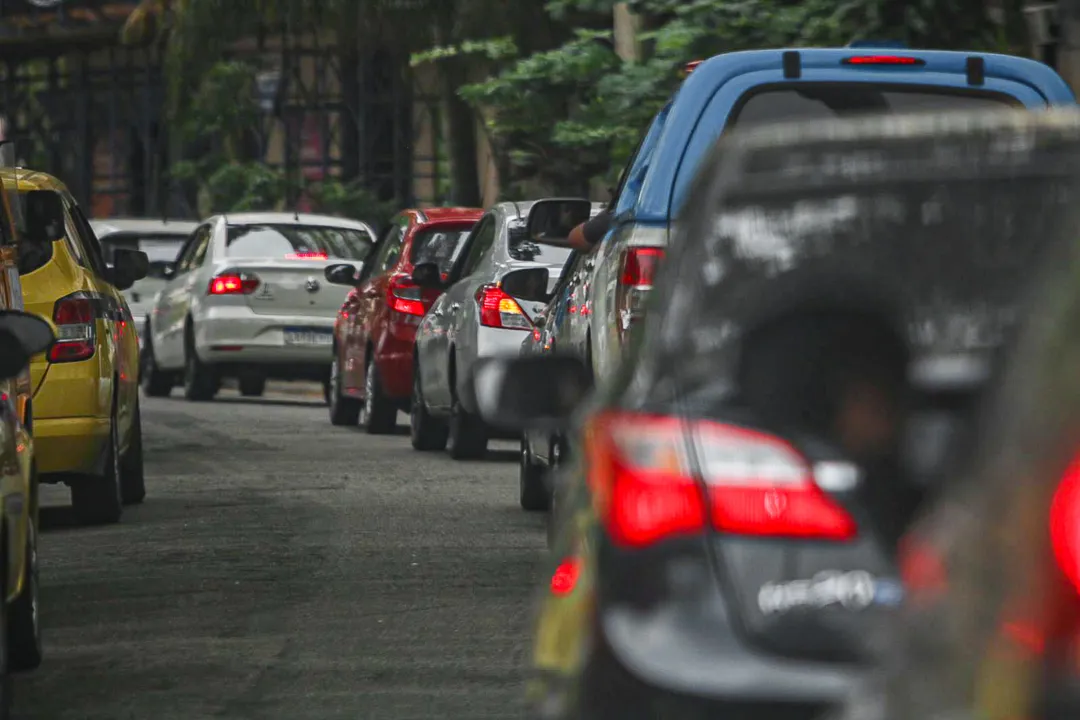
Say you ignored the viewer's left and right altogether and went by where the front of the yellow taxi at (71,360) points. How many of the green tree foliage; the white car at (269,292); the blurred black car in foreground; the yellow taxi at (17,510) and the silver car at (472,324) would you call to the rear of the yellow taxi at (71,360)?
2

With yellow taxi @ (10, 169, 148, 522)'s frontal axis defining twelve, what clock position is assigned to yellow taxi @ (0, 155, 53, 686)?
yellow taxi @ (0, 155, 53, 686) is roughly at 6 o'clock from yellow taxi @ (10, 169, 148, 522).

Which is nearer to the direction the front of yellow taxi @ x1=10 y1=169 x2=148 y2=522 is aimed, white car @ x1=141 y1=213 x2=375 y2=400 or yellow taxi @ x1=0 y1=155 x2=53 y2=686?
the white car

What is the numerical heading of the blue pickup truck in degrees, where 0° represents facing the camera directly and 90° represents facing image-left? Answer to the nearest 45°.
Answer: approximately 180°

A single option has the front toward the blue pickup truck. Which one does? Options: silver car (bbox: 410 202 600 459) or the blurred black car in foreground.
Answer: the blurred black car in foreground

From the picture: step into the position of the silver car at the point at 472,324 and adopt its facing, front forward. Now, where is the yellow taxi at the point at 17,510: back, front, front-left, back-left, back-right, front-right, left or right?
back-left

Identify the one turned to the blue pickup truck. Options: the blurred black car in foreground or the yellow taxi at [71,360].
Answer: the blurred black car in foreground

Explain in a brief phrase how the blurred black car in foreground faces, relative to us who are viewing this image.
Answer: facing away from the viewer

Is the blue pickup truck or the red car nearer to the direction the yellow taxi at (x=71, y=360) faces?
the red car

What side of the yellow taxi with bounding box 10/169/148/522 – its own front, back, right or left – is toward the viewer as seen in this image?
back

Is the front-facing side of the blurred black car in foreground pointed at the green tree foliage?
yes
